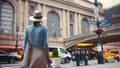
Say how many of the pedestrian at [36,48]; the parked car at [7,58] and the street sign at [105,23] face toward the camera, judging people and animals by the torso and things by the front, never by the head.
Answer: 1

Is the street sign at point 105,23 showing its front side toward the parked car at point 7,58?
no

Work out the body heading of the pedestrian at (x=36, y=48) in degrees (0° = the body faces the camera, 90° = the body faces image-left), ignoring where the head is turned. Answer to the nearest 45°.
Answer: approximately 180°

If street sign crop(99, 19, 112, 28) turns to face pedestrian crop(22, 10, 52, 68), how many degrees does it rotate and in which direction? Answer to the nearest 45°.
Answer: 0° — it already faces them

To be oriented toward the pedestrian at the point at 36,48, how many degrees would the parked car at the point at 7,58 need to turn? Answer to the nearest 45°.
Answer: approximately 90° to its right

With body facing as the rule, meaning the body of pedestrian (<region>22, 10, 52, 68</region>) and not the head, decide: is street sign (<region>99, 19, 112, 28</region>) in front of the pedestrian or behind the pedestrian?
in front

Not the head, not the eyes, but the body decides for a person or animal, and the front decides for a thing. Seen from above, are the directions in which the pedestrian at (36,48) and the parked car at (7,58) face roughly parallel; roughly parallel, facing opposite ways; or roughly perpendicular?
roughly perpendicular

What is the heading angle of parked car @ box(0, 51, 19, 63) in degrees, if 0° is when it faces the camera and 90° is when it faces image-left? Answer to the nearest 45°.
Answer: approximately 270°

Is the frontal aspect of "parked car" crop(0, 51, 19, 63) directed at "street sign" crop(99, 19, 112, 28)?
no

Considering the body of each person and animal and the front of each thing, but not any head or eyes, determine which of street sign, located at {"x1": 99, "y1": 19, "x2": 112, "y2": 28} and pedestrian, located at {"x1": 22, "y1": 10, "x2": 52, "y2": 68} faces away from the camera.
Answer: the pedestrian

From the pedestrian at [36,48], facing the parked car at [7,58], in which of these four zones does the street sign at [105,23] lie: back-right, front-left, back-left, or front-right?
front-right

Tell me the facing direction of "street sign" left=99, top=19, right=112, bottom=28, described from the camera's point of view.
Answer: facing the viewer
